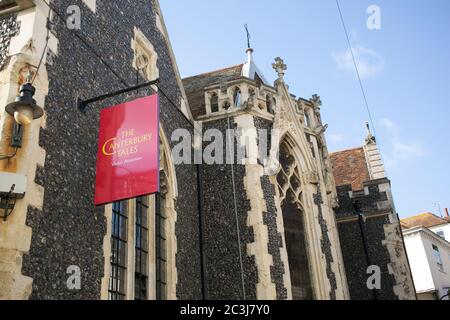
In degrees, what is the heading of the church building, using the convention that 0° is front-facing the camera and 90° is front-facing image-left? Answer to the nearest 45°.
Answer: approximately 315°

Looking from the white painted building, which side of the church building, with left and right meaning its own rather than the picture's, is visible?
left
